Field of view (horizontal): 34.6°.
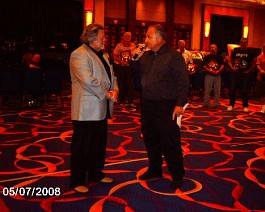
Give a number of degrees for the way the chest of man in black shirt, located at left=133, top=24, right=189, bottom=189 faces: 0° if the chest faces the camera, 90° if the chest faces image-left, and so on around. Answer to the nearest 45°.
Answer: approximately 45°

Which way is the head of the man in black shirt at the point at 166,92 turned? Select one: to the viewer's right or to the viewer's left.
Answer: to the viewer's left

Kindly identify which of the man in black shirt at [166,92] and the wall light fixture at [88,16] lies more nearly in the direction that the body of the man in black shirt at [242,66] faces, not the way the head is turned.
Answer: the man in black shirt

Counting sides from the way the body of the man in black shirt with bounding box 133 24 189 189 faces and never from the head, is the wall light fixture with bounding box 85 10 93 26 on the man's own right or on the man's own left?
on the man's own right

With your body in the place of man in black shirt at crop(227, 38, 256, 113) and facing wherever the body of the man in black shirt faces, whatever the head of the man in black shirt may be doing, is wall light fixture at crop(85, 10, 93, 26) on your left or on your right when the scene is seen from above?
on your right

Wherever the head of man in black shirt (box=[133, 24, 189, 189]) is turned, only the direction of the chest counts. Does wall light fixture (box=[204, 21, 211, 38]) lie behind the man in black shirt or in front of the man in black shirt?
behind

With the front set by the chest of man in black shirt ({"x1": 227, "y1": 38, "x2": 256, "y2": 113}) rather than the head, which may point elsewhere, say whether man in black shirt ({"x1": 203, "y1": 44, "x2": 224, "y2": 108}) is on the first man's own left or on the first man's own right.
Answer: on the first man's own right

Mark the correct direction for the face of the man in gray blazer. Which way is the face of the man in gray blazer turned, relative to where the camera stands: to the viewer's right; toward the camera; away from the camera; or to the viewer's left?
to the viewer's right

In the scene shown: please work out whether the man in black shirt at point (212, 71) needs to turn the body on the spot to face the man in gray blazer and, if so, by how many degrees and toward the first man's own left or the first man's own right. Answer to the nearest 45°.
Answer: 0° — they already face them

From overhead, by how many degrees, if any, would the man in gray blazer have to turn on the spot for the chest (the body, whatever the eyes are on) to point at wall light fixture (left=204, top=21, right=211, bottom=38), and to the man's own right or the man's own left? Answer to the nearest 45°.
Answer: approximately 135° to the man's own left

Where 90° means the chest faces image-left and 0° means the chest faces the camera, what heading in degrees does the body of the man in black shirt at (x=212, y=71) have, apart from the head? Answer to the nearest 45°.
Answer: approximately 0°

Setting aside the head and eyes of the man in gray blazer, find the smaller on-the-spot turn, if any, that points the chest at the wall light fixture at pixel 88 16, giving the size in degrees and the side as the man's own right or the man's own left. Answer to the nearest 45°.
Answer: approximately 135° to the man's own left

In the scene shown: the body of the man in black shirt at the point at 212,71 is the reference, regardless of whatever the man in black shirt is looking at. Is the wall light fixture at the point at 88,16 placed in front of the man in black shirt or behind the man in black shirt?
behind
